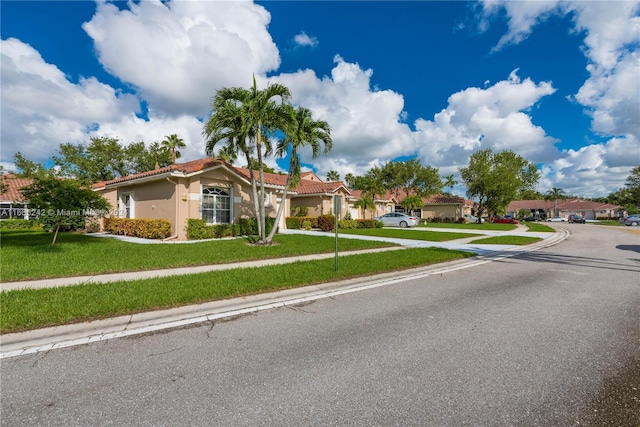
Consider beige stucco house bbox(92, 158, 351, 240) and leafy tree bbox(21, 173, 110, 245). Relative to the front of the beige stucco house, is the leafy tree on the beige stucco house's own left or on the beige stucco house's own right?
on the beige stucco house's own right

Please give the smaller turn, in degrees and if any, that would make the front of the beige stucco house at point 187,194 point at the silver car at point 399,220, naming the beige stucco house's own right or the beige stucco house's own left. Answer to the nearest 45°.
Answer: approximately 45° to the beige stucco house's own left

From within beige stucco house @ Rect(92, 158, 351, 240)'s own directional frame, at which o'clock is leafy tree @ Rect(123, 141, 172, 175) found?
The leafy tree is roughly at 7 o'clock from the beige stucco house.

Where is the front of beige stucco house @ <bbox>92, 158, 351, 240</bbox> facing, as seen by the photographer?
facing the viewer and to the right of the viewer

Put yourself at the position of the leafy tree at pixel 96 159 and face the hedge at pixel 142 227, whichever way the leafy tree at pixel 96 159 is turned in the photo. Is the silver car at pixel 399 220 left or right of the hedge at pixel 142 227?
left

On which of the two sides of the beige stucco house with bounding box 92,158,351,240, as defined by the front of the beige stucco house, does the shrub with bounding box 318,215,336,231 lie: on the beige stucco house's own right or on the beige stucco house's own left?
on the beige stucco house's own left

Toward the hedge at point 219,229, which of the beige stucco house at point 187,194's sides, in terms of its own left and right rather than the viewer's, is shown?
front

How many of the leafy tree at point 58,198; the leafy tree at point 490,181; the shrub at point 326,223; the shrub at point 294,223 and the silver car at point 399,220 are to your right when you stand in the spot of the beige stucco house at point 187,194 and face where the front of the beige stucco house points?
1

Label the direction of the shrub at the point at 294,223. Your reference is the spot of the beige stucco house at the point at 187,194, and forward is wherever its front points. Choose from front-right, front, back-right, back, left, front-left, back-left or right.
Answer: left

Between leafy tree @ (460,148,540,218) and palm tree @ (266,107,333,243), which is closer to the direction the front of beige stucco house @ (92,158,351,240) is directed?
the palm tree

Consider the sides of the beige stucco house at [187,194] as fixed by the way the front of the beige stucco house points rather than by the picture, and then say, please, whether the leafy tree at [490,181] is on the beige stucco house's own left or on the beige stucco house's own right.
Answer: on the beige stucco house's own left

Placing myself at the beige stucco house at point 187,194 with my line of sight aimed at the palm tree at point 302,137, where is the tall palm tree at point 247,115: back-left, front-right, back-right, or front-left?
front-right

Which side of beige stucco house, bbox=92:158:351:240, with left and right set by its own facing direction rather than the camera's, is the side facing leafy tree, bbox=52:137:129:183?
back

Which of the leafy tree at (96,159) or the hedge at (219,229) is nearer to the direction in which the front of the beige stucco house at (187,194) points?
the hedge

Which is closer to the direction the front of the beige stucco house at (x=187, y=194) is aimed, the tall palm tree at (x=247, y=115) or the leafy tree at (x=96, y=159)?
the tall palm tree
